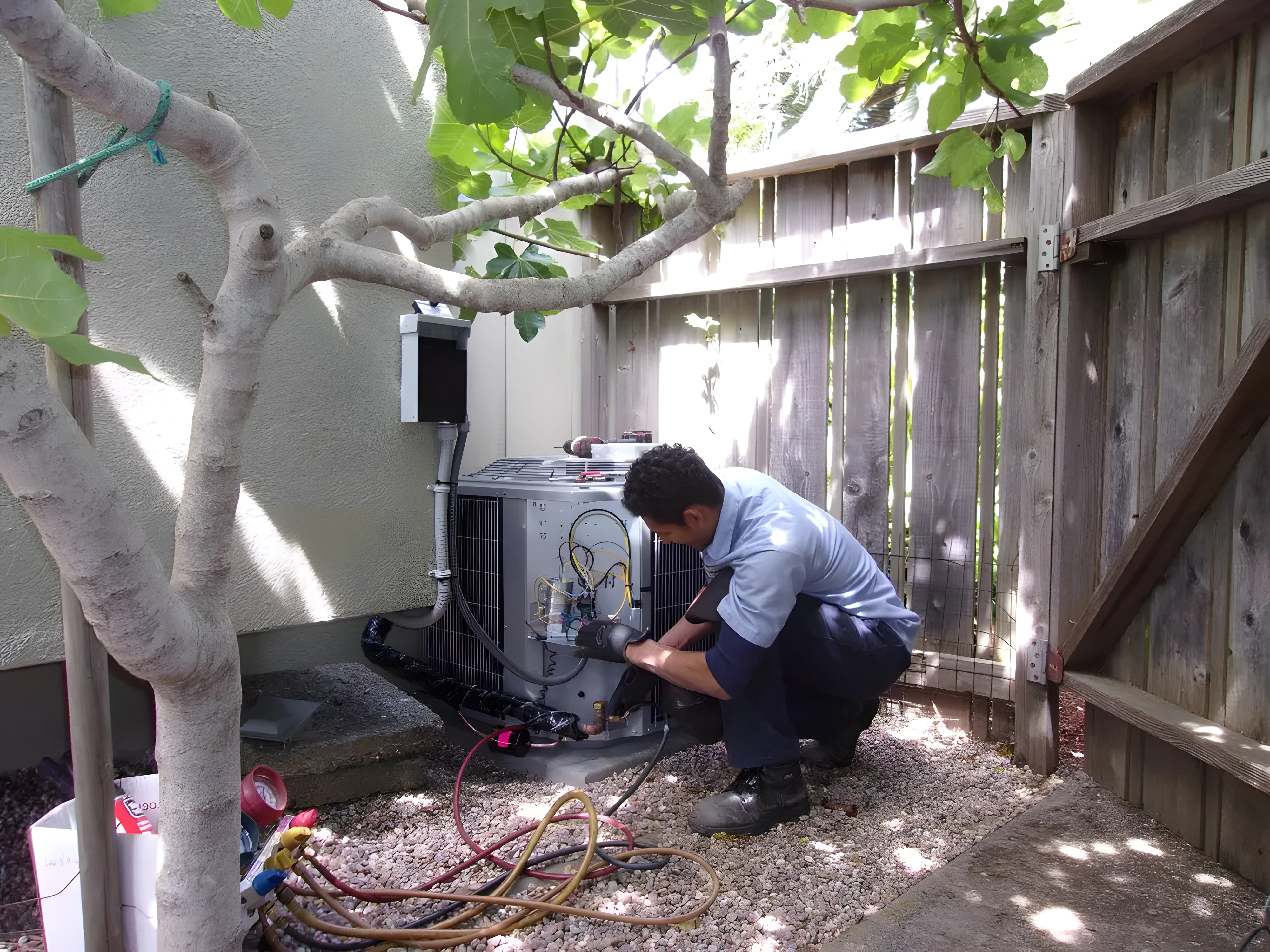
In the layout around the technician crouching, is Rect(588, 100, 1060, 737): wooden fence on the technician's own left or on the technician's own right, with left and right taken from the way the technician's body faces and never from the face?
on the technician's own right

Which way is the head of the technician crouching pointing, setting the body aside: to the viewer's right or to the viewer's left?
to the viewer's left

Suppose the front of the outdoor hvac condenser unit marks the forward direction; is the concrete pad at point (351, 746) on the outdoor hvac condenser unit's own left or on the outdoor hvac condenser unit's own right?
on the outdoor hvac condenser unit's own right

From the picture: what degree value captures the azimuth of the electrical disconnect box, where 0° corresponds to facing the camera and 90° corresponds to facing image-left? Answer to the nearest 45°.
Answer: approximately 315°

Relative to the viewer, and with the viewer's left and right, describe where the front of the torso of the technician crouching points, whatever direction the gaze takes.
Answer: facing to the left of the viewer

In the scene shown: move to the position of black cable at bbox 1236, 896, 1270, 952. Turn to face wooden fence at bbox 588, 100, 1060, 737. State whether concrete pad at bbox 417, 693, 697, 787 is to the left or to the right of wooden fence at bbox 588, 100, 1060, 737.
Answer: left

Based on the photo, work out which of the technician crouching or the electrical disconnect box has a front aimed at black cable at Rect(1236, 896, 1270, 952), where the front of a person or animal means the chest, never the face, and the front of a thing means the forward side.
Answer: the electrical disconnect box
